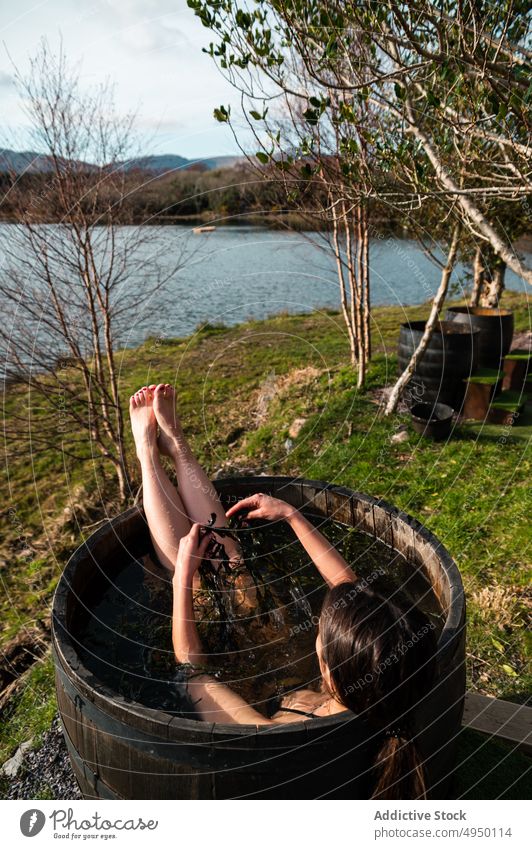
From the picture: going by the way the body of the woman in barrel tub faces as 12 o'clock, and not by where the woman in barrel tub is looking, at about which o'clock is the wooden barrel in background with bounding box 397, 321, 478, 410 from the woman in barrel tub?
The wooden barrel in background is roughly at 2 o'clock from the woman in barrel tub.

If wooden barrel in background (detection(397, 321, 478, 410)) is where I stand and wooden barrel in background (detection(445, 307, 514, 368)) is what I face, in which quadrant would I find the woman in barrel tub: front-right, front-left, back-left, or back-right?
back-right

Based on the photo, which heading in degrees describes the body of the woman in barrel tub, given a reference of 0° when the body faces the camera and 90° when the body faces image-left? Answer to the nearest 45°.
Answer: approximately 135°

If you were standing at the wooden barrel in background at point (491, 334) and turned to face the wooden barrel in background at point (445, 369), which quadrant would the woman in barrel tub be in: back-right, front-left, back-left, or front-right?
front-left

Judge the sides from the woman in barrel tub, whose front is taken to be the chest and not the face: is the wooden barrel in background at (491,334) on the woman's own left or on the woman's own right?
on the woman's own right
